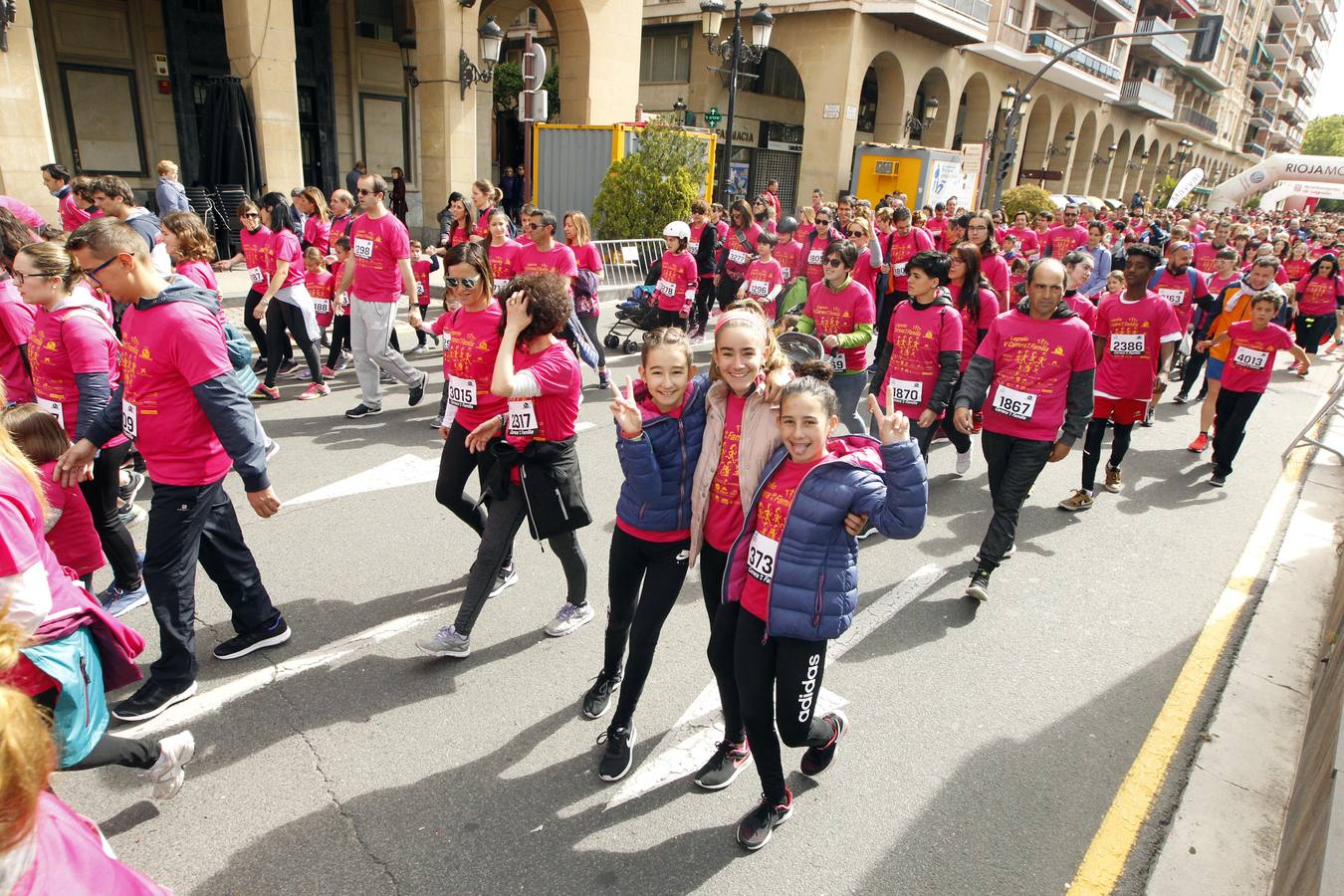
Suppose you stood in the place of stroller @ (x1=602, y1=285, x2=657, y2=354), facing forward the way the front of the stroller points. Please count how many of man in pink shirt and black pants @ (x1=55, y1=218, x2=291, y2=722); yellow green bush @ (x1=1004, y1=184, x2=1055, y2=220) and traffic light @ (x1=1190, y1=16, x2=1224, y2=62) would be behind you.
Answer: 2

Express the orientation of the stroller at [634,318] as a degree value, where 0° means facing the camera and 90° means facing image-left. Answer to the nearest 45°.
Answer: approximately 45°

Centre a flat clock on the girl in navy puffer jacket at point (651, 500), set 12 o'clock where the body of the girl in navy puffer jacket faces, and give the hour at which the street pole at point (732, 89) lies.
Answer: The street pole is roughly at 6 o'clock from the girl in navy puffer jacket.

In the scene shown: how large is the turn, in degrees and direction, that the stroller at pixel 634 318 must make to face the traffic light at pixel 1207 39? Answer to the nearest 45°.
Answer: approximately 180°

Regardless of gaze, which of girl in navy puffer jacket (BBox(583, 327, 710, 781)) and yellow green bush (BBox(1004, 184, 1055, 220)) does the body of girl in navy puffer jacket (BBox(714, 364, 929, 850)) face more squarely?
the girl in navy puffer jacket

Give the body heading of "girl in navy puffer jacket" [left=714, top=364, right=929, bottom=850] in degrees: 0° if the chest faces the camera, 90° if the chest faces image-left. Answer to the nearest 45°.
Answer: approximately 45°
